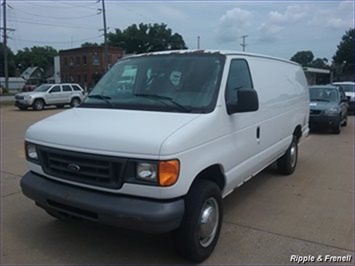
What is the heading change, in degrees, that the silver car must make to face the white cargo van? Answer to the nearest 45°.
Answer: approximately 45° to its left

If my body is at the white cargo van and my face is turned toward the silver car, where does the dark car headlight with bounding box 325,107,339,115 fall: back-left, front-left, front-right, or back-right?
front-right

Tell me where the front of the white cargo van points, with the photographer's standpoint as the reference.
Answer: facing the viewer and to the left of the viewer

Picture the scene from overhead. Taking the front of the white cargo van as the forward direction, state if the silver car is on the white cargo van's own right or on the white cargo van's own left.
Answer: on the white cargo van's own right

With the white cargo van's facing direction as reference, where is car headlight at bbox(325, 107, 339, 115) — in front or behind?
behind

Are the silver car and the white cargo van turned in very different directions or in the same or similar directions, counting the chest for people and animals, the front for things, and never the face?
same or similar directions

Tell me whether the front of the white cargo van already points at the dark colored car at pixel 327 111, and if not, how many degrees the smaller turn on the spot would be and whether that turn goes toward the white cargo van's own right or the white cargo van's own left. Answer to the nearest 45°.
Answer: approximately 180°

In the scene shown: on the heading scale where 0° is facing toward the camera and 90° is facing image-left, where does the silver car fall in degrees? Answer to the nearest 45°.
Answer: approximately 45°

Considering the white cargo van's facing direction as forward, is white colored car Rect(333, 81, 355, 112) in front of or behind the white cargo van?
behind

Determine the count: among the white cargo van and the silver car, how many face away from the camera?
0
